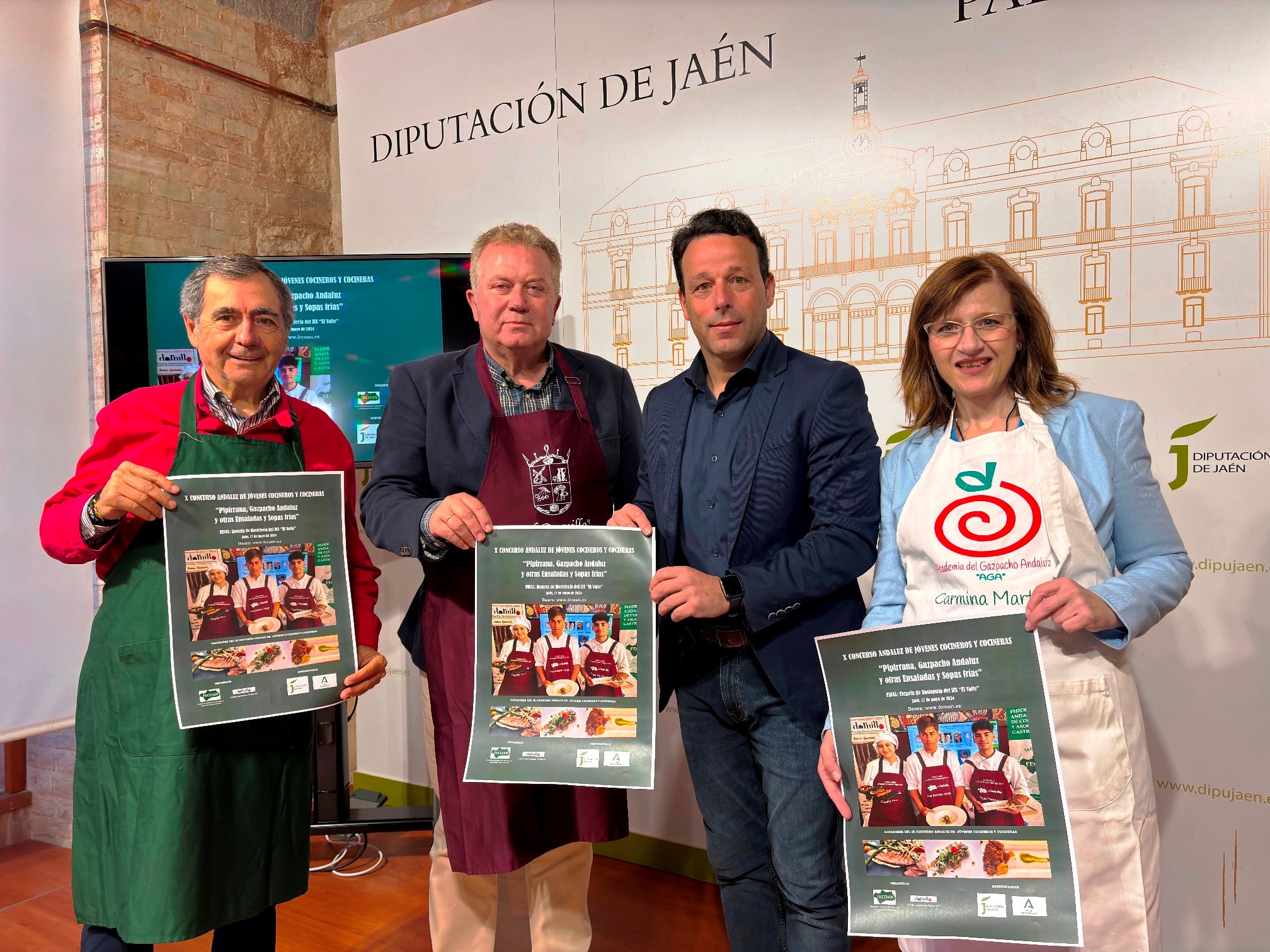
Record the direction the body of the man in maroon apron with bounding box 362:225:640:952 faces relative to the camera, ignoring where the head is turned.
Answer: toward the camera

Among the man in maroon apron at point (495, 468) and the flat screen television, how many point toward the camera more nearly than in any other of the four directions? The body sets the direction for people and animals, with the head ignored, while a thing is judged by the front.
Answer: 2

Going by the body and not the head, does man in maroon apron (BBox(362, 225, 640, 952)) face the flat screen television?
no

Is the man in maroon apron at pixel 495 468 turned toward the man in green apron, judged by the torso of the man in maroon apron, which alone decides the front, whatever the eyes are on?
no

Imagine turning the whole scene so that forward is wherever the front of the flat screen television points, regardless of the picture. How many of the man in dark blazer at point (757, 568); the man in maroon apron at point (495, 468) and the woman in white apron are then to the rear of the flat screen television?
0

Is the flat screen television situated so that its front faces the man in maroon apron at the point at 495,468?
yes

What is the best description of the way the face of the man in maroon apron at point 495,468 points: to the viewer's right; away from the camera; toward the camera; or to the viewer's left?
toward the camera

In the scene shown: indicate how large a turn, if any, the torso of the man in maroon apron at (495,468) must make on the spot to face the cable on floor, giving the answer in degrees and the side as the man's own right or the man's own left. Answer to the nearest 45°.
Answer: approximately 180°

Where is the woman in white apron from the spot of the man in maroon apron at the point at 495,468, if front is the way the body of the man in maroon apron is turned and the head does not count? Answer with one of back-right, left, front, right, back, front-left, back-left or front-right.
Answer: front-left

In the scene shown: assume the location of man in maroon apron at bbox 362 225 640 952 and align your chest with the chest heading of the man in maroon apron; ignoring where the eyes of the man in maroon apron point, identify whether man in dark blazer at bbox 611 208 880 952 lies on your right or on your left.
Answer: on your left

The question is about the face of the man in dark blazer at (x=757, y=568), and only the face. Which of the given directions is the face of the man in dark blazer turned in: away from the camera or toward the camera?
toward the camera

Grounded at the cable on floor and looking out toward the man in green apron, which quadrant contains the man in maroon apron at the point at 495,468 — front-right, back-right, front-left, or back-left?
front-left

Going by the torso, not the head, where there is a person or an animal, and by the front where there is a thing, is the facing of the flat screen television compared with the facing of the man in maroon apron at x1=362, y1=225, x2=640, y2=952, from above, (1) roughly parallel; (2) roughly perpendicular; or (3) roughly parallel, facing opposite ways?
roughly parallel
